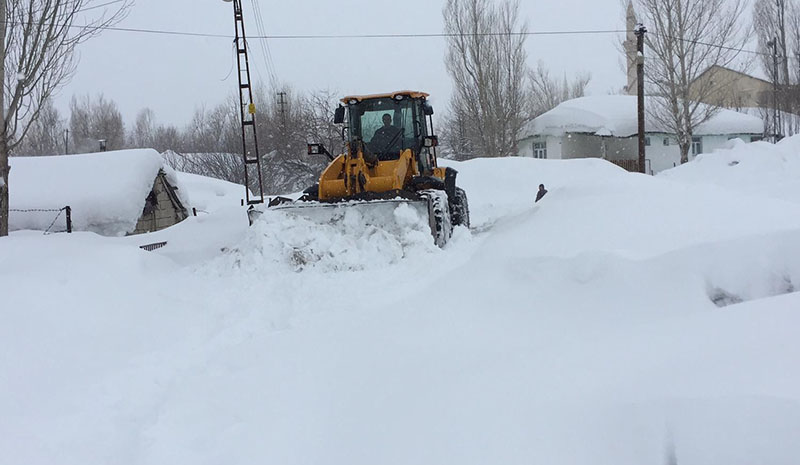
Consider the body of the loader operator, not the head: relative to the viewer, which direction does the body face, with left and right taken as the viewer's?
facing the viewer

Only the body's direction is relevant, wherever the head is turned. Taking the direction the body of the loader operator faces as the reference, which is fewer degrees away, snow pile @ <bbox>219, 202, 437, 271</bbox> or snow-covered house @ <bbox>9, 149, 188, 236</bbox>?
the snow pile

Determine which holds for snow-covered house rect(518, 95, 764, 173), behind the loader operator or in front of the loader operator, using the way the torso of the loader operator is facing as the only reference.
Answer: behind

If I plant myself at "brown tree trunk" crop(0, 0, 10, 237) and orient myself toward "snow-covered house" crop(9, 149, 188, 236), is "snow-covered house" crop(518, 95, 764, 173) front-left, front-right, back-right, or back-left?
front-right

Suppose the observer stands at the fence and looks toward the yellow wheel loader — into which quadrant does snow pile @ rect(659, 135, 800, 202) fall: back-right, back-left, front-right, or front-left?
front-left

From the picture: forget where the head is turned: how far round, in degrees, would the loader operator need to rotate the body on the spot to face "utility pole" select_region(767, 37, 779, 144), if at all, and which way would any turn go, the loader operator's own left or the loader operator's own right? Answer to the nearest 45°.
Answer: approximately 135° to the loader operator's own left

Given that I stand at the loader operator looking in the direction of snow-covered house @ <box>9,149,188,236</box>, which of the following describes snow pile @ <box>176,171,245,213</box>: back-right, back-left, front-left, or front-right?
front-right

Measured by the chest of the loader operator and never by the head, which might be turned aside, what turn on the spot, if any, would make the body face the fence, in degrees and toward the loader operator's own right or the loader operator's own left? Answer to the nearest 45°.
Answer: approximately 135° to the loader operator's own right
